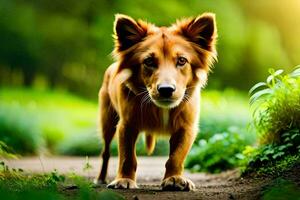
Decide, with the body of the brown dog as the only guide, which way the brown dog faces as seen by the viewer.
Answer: toward the camera

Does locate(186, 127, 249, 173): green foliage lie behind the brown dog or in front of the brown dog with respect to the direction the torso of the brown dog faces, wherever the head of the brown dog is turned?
behind
